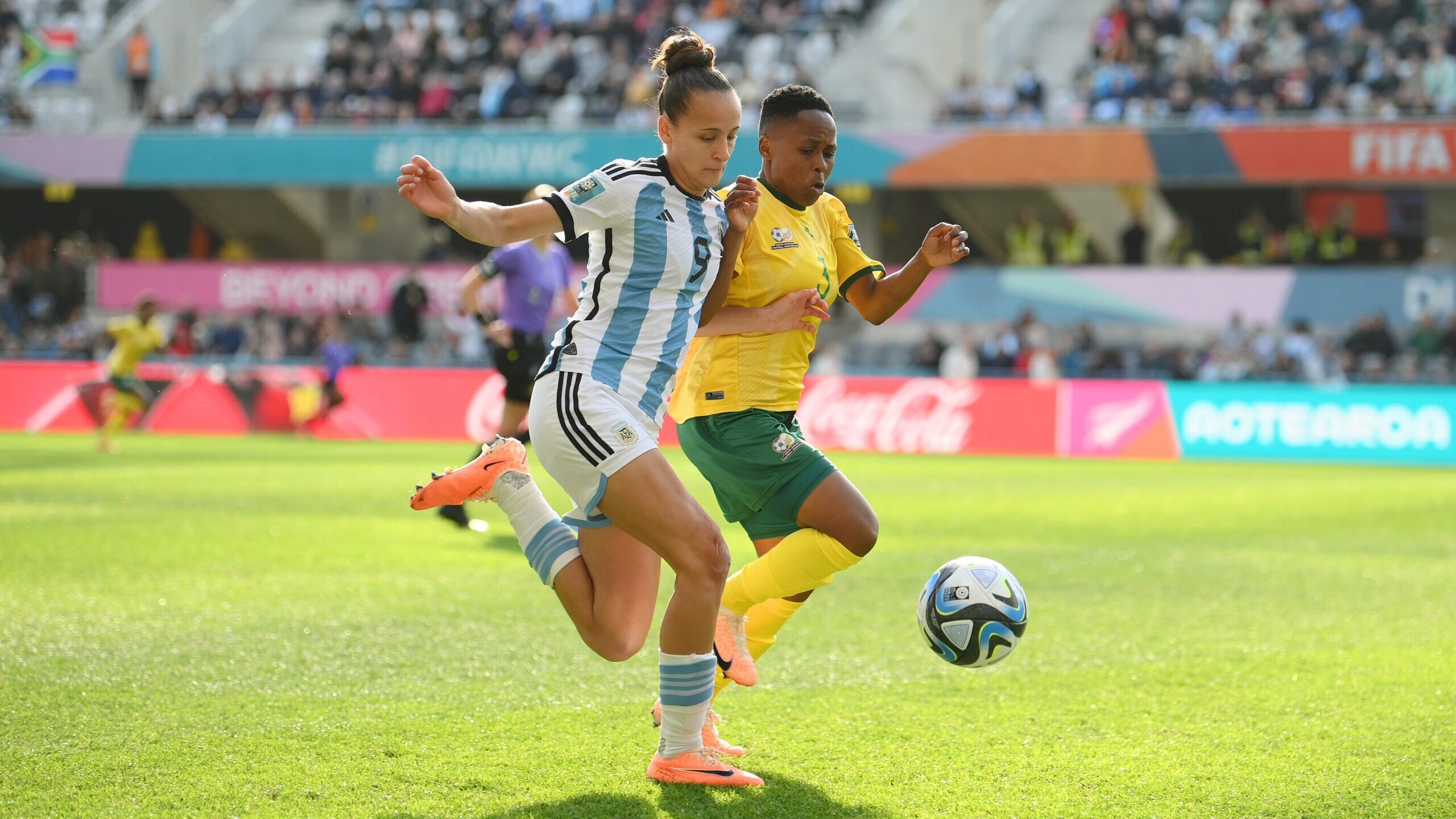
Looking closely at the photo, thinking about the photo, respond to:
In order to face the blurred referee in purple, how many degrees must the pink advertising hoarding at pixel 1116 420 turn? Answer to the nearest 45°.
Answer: approximately 45° to its right

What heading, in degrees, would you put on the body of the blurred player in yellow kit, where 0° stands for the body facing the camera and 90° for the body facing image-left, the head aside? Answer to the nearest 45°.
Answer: approximately 315°

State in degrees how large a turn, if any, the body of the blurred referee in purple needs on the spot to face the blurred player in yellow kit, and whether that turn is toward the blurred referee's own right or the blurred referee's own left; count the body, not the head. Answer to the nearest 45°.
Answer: approximately 180°

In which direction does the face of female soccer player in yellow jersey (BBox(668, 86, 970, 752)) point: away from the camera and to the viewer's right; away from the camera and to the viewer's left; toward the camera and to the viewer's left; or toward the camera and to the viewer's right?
toward the camera and to the viewer's right

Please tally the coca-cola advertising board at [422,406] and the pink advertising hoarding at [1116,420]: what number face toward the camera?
2

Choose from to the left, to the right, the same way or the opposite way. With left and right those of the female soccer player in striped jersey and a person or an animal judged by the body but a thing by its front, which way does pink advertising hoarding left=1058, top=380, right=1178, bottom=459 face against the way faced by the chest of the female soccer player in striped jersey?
to the right

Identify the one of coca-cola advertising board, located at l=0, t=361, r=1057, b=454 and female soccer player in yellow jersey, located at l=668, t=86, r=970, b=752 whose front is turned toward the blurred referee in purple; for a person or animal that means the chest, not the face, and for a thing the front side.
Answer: the coca-cola advertising board

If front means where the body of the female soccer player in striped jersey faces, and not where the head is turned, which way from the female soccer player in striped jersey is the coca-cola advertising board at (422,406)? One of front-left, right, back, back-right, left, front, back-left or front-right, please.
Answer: back-left

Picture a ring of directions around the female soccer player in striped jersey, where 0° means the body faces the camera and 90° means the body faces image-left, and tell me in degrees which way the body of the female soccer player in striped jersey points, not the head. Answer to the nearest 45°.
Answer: approximately 315°

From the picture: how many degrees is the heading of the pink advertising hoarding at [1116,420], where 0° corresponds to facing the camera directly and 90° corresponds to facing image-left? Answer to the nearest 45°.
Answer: approximately 0°

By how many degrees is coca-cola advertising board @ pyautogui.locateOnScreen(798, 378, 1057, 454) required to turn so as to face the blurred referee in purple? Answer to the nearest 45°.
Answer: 0° — it already faces them

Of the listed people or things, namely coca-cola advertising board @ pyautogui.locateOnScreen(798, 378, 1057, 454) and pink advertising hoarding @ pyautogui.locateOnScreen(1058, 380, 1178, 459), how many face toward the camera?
2

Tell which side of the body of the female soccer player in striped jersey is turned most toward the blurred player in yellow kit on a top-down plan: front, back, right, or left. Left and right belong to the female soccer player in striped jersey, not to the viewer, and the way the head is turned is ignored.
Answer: back

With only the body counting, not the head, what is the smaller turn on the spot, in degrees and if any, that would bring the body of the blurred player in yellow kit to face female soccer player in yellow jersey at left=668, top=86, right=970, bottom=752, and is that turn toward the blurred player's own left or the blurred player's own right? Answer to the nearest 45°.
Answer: approximately 45° to the blurred player's own right

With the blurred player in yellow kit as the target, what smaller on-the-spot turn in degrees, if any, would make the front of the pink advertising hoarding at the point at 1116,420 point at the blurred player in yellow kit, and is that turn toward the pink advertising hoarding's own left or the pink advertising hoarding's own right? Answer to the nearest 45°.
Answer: approximately 90° to the pink advertising hoarding's own right

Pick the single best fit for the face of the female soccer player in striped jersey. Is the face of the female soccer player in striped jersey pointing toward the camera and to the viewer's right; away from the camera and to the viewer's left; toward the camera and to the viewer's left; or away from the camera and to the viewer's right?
toward the camera and to the viewer's right

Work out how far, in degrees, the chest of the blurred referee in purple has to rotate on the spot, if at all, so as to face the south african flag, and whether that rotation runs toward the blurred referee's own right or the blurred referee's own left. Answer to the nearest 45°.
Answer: approximately 180°
